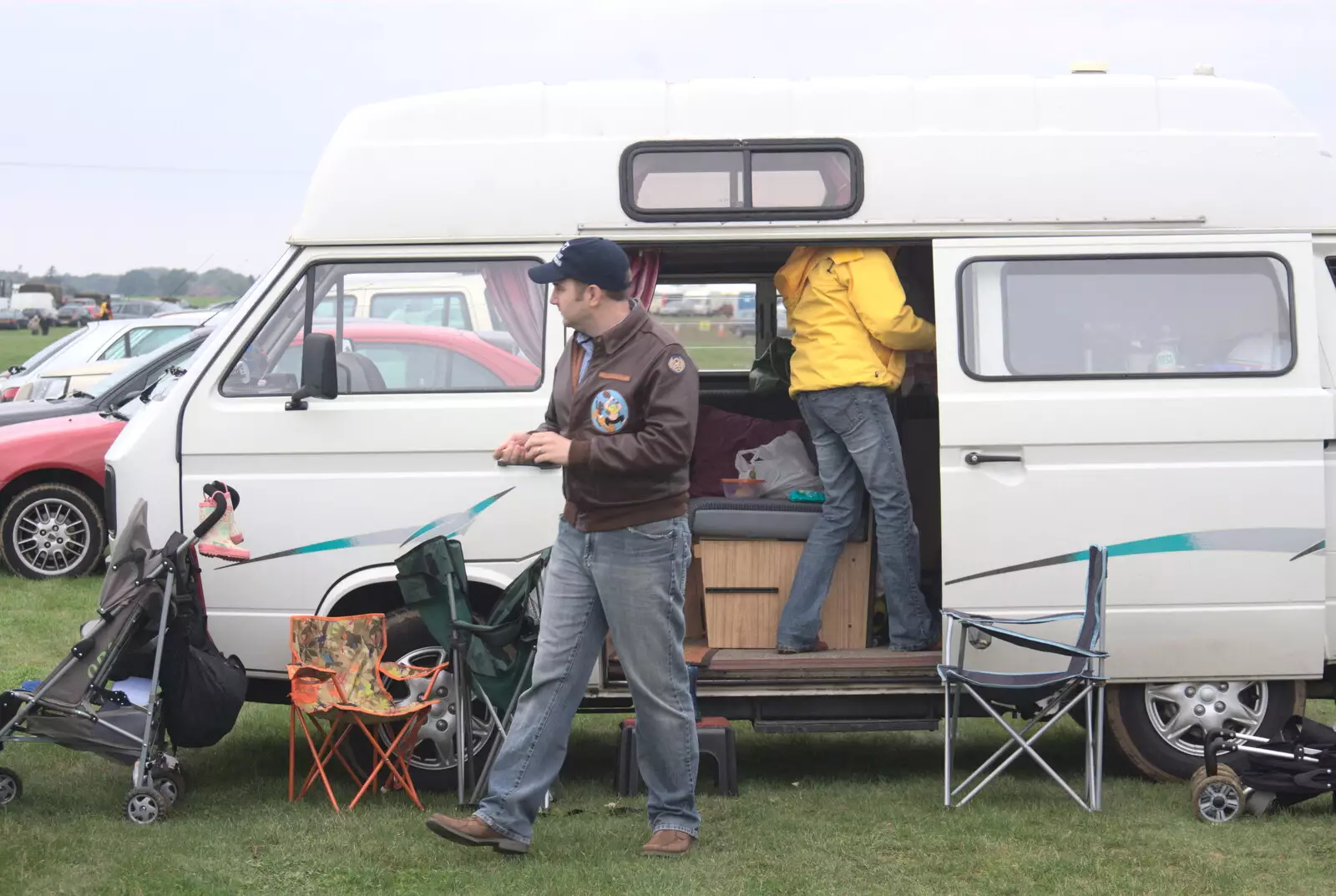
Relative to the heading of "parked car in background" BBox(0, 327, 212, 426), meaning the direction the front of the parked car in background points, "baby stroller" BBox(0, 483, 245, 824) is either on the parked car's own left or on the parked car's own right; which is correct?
on the parked car's own left

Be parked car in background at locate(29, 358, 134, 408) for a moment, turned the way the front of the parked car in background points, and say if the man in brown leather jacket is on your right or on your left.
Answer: on your left

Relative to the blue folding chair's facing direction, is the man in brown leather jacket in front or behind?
in front

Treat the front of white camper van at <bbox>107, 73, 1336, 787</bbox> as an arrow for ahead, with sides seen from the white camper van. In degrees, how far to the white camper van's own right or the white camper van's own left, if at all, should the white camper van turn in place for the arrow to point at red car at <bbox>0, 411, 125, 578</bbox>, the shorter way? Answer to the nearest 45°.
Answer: approximately 45° to the white camper van's own right

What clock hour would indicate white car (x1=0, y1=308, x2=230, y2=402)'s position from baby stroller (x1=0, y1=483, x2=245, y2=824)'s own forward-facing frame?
The white car is roughly at 3 o'clock from the baby stroller.

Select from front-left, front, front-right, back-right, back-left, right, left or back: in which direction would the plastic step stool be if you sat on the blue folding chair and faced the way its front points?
front

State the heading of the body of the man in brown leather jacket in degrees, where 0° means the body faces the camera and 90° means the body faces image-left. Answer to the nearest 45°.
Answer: approximately 45°

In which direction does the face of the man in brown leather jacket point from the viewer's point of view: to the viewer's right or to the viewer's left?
to the viewer's left

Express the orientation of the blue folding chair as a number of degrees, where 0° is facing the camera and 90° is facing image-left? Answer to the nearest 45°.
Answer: approximately 90°

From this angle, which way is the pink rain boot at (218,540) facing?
to the viewer's right

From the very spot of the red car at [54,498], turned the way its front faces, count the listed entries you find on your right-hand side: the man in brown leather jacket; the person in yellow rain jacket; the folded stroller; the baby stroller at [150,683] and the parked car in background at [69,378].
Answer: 1

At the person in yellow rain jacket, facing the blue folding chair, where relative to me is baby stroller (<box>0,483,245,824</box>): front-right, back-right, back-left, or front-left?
back-right

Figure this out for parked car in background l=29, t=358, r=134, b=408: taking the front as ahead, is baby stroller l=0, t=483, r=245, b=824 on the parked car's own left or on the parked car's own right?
on the parked car's own left
